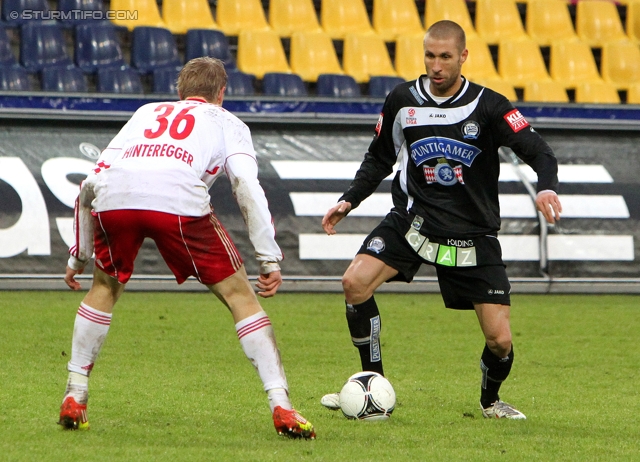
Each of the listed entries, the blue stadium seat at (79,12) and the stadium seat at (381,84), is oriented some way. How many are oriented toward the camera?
2

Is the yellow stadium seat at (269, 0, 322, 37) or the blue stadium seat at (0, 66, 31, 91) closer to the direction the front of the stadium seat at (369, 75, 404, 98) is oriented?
the blue stadium seat

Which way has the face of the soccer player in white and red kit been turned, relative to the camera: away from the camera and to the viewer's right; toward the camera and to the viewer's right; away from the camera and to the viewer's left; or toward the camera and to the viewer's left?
away from the camera and to the viewer's right

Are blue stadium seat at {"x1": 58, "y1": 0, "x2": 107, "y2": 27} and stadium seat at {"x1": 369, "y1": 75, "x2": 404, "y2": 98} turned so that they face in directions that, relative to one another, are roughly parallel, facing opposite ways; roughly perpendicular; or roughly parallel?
roughly parallel

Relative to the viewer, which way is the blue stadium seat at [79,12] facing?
toward the camera

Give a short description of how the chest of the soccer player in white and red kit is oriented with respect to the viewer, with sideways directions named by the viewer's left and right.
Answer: facing away from the viewer and to the right of the viewer

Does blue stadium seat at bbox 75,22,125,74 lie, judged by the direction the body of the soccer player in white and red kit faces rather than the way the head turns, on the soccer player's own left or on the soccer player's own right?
on the soccer player's own left

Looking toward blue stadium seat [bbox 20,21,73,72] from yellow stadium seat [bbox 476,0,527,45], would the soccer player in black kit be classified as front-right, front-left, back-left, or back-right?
front-left

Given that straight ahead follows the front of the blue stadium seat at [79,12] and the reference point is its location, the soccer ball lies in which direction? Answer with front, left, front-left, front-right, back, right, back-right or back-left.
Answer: front

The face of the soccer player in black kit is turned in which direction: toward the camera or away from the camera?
toward the camera

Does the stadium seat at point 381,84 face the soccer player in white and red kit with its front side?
yes

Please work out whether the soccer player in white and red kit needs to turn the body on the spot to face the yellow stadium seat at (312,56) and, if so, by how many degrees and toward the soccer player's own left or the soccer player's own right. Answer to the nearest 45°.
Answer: approximately 45° to the soccer player's own left

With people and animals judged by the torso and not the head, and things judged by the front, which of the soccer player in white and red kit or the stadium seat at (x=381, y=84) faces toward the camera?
the stadium seat

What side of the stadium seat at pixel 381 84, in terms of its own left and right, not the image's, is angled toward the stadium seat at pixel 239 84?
right

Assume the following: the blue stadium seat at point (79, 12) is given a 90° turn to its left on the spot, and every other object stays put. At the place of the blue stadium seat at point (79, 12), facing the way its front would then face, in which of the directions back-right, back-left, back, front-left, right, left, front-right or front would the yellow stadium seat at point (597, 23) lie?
front

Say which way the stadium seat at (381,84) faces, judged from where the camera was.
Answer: facing the viewer

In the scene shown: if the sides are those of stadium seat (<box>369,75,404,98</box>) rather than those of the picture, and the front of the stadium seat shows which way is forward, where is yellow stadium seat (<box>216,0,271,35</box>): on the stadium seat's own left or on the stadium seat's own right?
on the stadium seat's own right

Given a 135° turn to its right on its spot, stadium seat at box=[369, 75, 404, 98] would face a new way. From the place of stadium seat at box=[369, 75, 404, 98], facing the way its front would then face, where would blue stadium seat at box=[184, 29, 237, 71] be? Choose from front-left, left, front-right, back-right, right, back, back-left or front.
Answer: front-left

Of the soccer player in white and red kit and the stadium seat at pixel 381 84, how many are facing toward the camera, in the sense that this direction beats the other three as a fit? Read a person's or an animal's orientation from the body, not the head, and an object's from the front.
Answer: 1

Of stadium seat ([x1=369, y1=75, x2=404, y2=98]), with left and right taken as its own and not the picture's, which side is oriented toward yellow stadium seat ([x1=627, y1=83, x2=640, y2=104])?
left
